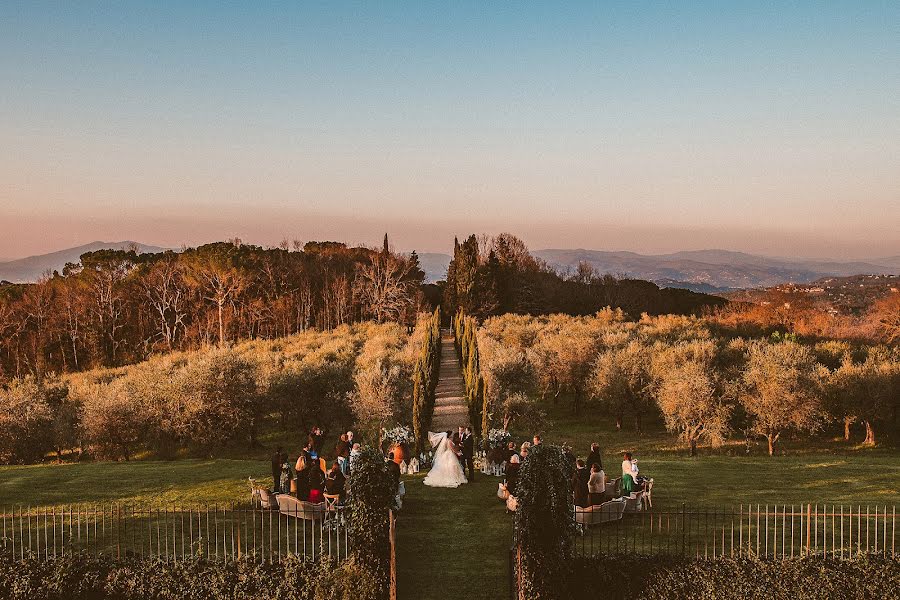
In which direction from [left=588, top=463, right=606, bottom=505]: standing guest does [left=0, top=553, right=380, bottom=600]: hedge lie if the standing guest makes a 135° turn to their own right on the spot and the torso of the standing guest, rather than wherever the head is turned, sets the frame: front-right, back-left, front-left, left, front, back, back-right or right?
back-right

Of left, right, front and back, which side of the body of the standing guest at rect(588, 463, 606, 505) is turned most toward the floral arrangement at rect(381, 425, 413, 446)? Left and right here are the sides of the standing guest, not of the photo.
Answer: front

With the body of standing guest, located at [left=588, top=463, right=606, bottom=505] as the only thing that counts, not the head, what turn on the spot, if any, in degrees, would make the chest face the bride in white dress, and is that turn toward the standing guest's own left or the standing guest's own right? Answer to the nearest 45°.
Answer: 0° — they already face them

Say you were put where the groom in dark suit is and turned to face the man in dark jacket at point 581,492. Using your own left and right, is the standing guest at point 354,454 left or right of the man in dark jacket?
right

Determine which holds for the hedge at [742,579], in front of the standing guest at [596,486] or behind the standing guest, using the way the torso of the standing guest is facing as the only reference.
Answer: behind

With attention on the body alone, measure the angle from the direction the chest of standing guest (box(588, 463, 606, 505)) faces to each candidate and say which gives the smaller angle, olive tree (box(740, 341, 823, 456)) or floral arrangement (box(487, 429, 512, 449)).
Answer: the floral arrangement

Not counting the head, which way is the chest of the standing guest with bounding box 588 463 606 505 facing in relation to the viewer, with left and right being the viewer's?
facing away from the viewer and to the left of the viewer

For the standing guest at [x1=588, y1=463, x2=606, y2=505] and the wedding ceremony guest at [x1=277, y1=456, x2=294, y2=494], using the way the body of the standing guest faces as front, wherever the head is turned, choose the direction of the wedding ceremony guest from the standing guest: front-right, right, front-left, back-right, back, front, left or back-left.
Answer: front-left

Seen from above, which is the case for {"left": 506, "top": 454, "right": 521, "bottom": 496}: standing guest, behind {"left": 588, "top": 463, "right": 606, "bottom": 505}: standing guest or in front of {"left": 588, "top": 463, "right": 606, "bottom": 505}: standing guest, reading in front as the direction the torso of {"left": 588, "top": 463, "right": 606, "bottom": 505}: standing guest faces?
in front

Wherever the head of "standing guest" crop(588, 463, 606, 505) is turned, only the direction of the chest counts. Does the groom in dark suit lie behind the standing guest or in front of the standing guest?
in front

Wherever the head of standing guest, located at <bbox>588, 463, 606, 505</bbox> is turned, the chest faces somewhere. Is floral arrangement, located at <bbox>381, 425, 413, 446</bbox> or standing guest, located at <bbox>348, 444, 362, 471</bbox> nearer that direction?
the floral arrangement
